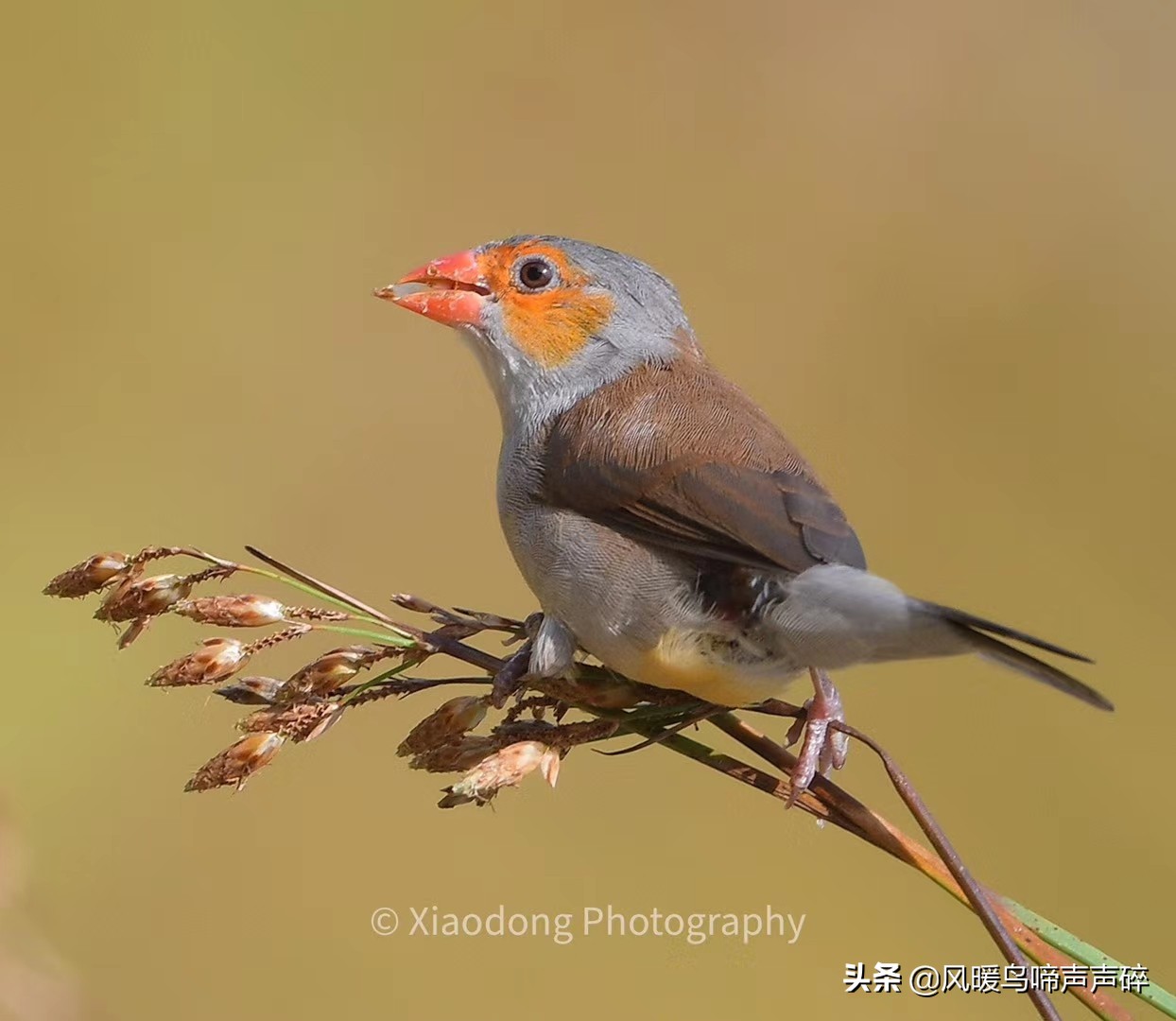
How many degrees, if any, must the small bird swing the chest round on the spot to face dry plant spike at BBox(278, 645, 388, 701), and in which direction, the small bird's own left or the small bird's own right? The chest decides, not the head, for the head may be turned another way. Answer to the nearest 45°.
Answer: approximately 45° to the small bird's own left

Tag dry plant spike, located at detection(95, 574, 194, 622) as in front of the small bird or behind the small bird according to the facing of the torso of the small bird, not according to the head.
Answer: in front

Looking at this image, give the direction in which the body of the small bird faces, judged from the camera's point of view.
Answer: to the viewer's left
